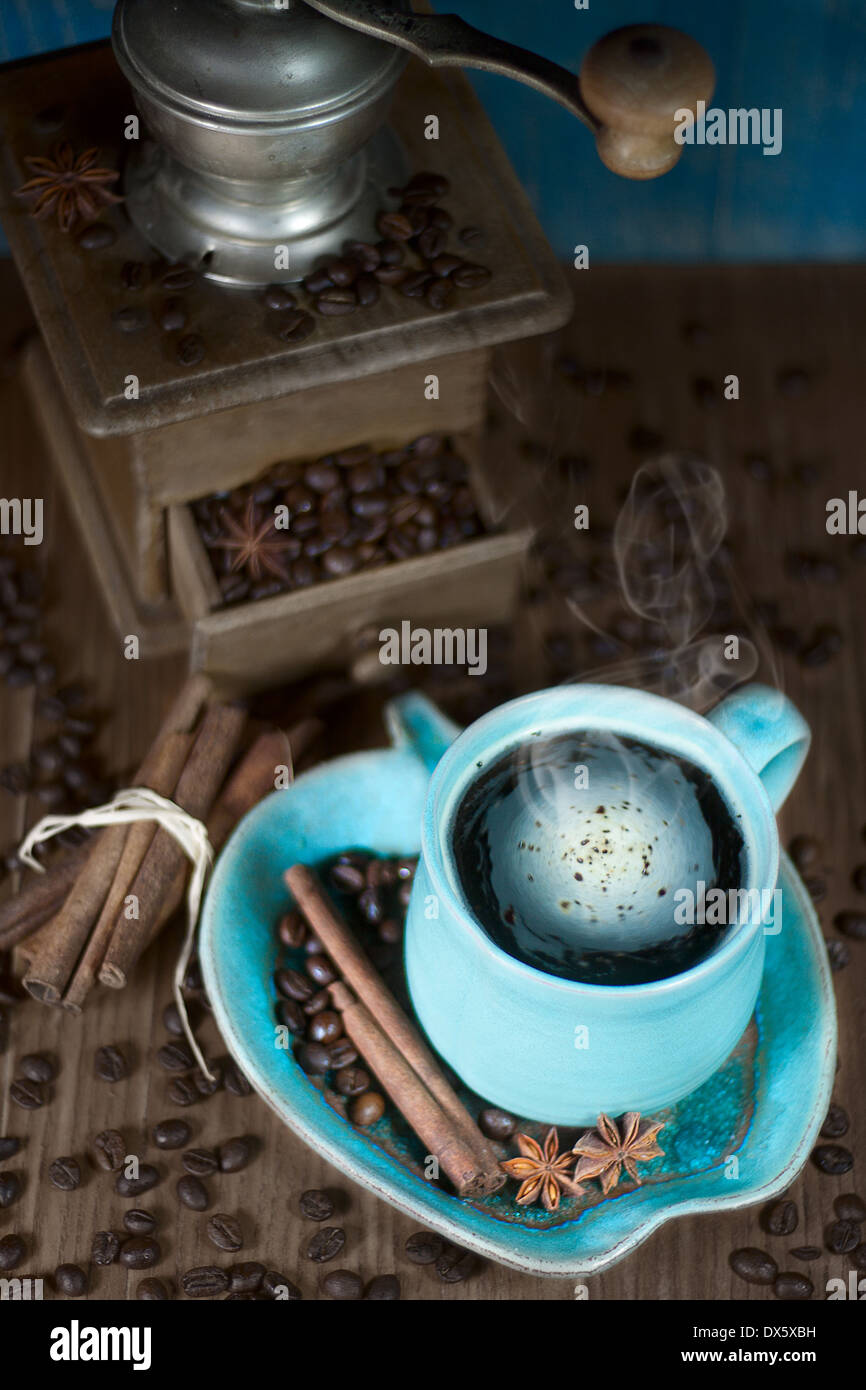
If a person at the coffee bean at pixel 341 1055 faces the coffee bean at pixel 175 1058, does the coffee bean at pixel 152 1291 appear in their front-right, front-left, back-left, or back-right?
front-left

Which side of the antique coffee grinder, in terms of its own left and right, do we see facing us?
front

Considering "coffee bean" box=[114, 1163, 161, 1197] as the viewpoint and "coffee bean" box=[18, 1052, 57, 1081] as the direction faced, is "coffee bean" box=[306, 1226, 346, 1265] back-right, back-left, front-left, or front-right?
back-right

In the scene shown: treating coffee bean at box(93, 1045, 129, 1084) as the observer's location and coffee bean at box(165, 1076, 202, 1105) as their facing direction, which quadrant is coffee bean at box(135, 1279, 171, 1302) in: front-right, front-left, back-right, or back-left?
front-right
